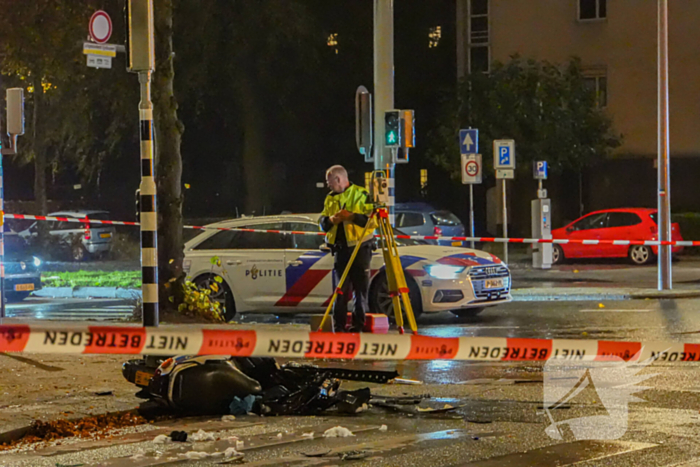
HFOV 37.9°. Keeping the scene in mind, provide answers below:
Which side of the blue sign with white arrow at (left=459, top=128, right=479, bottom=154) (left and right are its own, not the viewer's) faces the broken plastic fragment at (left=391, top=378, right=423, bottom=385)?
front

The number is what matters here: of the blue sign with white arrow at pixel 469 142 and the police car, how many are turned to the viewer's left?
0

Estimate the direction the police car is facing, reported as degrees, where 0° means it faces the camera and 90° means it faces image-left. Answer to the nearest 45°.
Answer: approximately 315°

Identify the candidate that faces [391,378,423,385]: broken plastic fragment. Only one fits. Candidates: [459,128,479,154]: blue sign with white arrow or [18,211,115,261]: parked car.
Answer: the blue sign with white arrow

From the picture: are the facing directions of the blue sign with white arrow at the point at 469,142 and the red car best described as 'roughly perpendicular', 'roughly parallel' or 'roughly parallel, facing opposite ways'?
roughly perpendicular

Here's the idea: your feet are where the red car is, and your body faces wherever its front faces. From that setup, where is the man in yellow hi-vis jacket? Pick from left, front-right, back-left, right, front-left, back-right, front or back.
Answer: left

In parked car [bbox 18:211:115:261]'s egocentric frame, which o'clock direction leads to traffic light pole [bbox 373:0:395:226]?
The traffic light pole is roughly at 7 o'clock from the parked car.

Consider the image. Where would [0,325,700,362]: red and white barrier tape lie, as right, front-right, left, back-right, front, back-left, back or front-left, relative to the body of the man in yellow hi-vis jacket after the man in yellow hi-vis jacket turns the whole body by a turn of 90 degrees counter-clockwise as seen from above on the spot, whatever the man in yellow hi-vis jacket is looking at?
front-right

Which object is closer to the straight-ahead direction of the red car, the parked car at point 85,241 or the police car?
the parked car

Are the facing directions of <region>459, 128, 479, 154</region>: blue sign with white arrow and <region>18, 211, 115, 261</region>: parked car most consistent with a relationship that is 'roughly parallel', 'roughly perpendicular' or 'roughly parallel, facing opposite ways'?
roughly perpendicular

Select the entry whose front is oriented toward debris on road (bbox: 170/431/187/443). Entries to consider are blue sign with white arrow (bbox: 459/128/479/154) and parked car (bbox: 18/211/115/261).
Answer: the blue sign with white arrow

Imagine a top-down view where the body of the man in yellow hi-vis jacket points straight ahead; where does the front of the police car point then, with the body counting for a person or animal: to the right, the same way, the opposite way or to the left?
to the left

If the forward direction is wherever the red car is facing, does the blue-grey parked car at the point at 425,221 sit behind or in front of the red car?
in front
